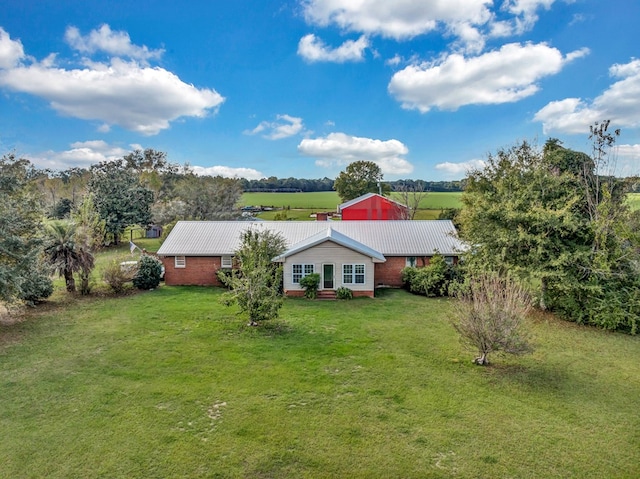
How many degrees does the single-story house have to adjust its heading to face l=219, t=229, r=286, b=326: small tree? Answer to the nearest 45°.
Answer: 0° — it already faces it

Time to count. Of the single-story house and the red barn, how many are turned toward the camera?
2

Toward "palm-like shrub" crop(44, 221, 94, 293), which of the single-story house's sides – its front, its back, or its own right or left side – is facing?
right

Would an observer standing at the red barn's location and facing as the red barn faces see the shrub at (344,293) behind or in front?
in front

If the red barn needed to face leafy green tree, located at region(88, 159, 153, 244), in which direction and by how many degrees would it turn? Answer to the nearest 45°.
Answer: approximately 90° to its right

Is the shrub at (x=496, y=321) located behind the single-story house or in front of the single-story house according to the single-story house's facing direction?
in front

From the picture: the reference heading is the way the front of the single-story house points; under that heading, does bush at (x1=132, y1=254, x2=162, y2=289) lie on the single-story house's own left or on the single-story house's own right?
on the single-story house's own right

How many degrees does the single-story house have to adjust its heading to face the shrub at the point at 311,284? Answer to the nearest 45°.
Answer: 0° — it already faces it

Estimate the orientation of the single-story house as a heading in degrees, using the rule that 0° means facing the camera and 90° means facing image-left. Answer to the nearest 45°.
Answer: approximately 0°

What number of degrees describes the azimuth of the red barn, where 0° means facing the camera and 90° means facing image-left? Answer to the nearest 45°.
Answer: approximately 0°

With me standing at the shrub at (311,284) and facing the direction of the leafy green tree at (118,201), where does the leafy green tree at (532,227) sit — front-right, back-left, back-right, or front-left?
back-right

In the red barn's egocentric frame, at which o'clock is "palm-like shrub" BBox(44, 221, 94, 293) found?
The palm-like shrub is roughly at 1 o'clock from the red barn.

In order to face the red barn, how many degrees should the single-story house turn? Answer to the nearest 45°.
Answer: approximately 180°
